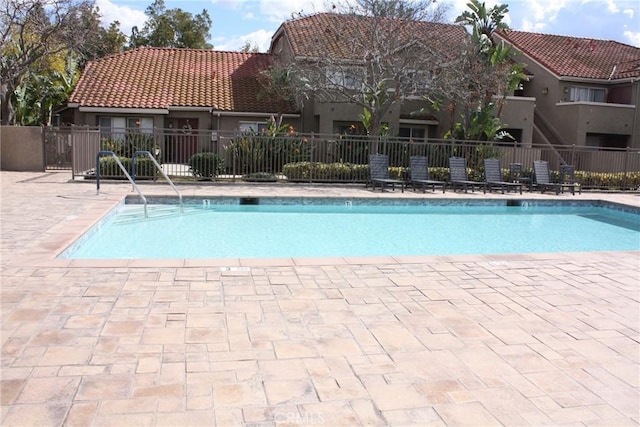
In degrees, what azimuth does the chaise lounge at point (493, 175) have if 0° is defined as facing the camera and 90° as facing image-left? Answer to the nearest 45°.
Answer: approximately 315°

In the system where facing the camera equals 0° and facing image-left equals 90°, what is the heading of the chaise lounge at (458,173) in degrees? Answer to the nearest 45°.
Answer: approximately 315°

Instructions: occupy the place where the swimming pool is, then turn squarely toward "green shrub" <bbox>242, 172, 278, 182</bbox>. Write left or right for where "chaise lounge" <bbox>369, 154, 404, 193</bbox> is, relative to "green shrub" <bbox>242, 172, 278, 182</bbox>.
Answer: right

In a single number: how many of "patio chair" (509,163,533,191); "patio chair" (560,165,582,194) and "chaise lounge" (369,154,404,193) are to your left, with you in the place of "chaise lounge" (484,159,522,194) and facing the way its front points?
2

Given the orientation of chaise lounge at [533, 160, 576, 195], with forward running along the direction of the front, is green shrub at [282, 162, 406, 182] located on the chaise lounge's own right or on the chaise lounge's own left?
on the chaise lounge's own right

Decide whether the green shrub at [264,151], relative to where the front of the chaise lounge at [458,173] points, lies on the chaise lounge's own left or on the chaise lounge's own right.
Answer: on the chaise lounge's own right

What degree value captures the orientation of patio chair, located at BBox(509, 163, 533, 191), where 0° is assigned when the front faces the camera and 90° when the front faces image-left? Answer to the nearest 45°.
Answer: approximately 315°

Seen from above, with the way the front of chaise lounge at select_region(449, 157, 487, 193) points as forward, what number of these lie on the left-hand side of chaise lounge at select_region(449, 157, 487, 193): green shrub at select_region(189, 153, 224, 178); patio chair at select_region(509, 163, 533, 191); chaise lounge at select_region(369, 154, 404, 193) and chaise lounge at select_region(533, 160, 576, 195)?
2
